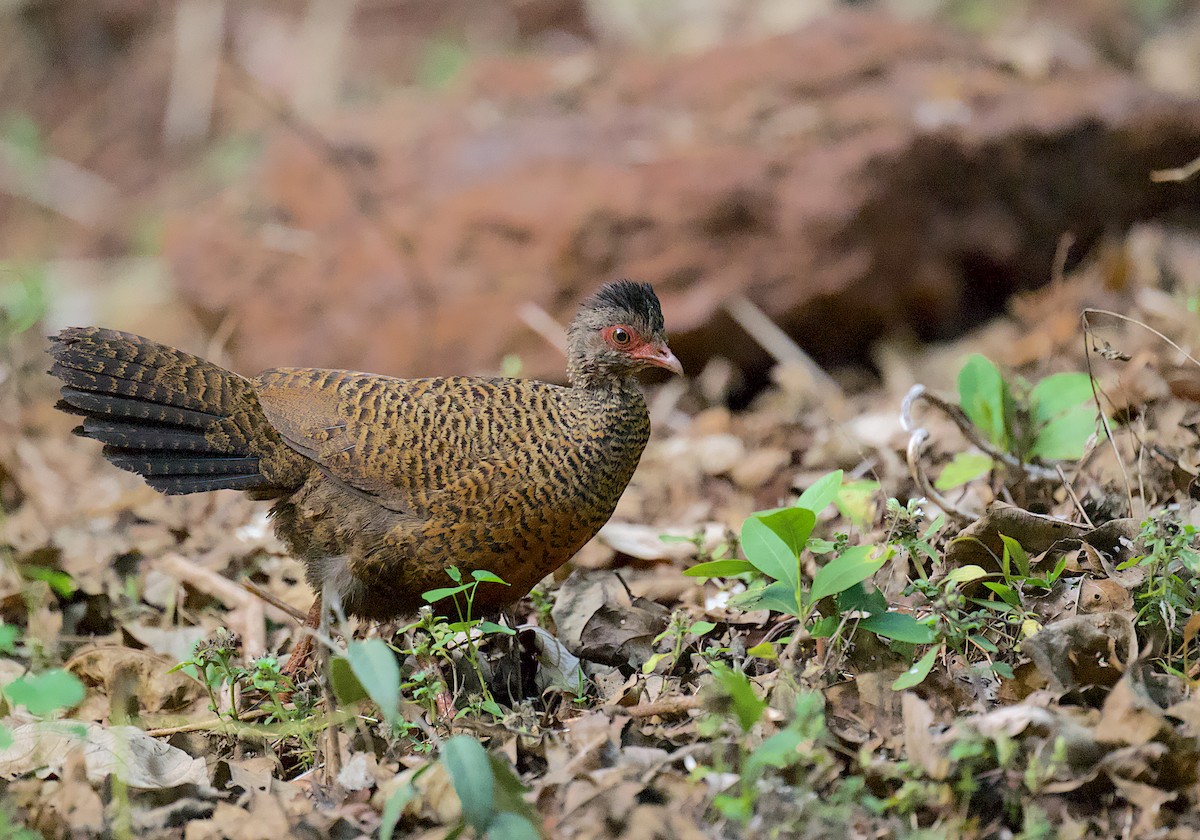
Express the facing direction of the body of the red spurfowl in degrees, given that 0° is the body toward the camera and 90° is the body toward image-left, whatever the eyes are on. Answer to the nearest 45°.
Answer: approximately 270°

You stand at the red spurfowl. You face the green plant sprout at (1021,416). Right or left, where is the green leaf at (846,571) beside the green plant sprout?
right

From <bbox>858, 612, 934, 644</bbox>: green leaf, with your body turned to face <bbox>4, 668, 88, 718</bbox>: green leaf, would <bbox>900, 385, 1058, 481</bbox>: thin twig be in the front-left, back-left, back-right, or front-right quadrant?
back-right

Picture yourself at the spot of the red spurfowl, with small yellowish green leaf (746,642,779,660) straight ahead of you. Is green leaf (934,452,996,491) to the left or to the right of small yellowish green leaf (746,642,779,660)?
left

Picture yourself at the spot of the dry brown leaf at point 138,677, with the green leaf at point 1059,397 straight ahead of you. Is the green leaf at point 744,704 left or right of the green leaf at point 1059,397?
right

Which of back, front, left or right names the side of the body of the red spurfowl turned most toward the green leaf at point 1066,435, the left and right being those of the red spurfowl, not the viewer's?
front

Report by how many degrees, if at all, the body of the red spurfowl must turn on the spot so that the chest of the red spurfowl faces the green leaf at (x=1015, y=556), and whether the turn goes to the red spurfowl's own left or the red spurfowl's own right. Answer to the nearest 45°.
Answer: approximately 45° to the red spurfowl's own right

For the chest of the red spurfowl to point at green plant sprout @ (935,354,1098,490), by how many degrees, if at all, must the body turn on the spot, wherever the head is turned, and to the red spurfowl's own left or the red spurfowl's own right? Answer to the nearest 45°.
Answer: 0° — it already faces it

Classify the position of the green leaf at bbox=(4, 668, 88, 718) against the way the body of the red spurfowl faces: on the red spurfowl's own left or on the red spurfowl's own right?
on the red spurfowl's own right
